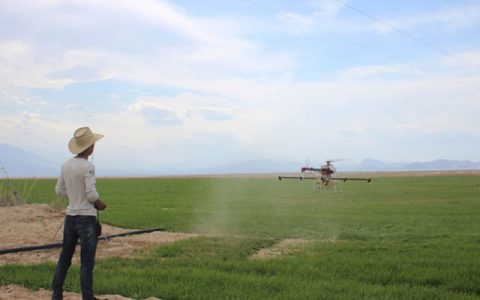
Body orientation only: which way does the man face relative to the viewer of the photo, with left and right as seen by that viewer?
facing away from the viewer and to the right of the viewer

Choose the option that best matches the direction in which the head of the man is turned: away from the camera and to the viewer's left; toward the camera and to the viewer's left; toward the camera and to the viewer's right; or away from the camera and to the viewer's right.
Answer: away from the camera and to the viewer's right
